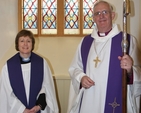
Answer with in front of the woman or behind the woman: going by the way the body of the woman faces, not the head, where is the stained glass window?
behind

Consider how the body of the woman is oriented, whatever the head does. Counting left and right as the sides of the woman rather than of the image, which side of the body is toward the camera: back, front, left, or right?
front

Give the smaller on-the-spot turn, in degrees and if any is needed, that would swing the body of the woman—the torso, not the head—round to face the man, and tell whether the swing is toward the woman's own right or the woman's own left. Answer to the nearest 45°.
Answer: approximately 90° to the woman's own left

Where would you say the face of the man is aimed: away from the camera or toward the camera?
toward the camera

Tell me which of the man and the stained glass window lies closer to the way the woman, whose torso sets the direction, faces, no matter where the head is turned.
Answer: the man
